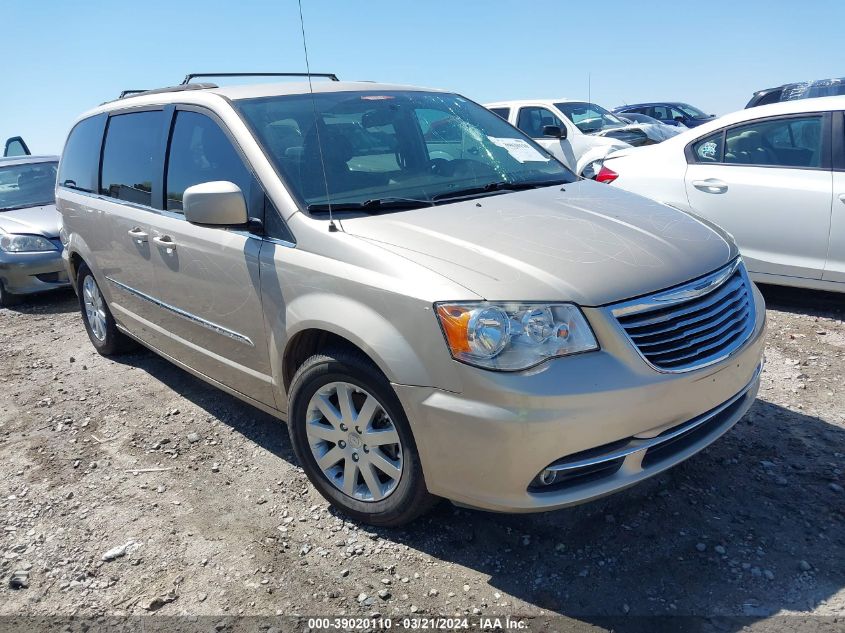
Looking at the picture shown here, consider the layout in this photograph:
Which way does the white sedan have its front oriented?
to the viewer's right

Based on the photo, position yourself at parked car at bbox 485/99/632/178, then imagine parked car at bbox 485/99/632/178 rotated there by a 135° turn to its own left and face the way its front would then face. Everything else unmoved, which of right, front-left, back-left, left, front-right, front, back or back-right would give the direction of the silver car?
back-left

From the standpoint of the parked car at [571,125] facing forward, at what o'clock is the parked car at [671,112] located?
the parked car at [671,112] is roughly at 8 o'clock from the parked car at [571,125].

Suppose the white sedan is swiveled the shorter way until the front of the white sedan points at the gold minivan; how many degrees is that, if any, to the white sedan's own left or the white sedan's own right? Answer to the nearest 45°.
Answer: approximately 135° to the white sedan's own right

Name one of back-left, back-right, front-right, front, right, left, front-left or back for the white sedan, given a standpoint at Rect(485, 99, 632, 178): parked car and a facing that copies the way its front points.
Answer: front-right

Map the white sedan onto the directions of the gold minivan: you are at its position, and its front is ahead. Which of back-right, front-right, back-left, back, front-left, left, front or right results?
left

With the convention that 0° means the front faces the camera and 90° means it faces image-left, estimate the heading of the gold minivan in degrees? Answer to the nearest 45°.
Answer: approximately 315°

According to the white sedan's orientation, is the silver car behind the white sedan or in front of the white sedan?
behind

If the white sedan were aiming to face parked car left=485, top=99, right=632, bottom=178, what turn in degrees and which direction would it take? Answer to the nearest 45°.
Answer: approximately 90° to its left

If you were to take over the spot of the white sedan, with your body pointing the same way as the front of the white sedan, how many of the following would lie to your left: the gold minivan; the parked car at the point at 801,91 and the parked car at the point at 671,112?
2
